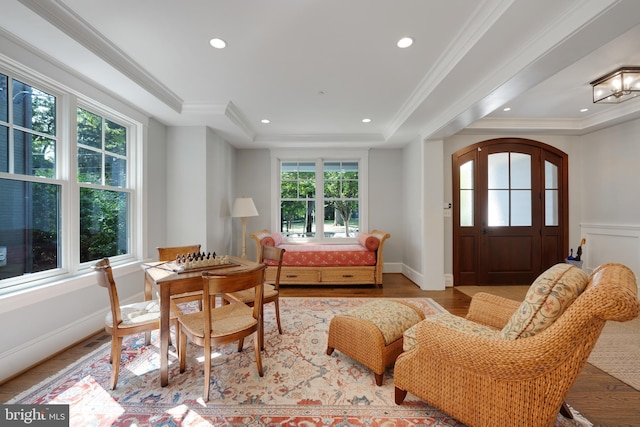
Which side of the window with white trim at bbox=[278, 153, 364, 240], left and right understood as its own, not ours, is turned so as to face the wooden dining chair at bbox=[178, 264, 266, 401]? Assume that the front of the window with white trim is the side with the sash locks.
front

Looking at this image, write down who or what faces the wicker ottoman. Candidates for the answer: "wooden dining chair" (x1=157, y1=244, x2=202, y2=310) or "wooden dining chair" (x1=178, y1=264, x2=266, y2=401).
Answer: "wooden dining chair" (x1=157, y1=244, x2=202, y2=310)

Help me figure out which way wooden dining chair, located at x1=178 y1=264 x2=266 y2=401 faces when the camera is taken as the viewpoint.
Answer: facing away from the viewer and to the left of the viewer

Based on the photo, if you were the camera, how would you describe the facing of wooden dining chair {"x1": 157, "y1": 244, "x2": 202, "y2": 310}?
facing the viewer and to the right of the viewer

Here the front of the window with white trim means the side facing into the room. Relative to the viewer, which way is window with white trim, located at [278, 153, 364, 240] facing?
toward the camera

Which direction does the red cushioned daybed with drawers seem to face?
toward the camera

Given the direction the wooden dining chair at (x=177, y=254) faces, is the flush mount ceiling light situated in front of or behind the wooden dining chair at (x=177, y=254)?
in front

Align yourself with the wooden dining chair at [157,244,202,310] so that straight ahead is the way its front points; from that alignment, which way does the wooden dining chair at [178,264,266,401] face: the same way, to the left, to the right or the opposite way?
the opposite way

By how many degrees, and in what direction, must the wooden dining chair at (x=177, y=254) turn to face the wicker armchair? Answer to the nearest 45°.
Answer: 0° — it already faces it

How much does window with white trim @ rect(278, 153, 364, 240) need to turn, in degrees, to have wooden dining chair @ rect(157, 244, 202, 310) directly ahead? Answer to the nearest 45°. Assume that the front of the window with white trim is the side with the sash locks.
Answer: approximately 45° to its right
